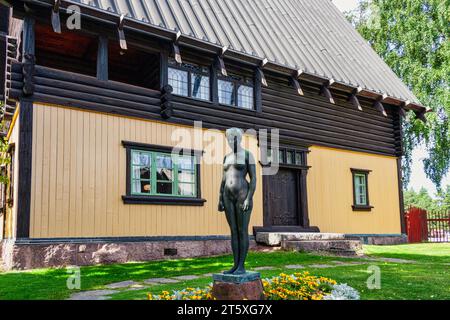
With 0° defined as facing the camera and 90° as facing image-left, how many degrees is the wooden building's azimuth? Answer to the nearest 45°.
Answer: approximately 315°

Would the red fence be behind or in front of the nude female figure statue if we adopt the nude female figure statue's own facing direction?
behind

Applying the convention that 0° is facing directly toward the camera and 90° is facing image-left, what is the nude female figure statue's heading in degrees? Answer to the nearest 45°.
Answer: approximately 45°

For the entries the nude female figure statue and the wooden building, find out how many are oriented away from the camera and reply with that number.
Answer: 0

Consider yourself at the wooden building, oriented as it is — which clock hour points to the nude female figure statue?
The nude female figure statue is roughly at 1 o'clock from the wooden building.

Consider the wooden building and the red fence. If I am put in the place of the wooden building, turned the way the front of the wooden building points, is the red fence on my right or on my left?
on my left
